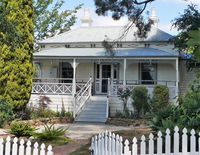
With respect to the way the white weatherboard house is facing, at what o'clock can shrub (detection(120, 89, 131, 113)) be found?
The shrub is roughly at 11 o'clock from the white weatherboard house.

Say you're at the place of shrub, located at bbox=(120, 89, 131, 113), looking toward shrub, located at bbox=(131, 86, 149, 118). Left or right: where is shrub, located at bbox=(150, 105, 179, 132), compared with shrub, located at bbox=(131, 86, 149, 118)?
right

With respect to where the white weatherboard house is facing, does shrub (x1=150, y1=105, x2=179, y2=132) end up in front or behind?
in front

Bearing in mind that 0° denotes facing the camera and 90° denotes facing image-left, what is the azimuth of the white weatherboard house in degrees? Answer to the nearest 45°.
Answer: approximately 0°

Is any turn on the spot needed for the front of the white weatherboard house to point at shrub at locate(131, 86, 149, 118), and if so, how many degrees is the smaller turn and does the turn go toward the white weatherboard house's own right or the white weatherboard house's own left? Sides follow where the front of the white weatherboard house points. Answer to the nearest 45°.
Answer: approximately 45° to the white weatherboard house's own left

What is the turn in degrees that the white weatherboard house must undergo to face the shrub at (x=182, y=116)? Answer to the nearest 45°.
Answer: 0° — it already faces it

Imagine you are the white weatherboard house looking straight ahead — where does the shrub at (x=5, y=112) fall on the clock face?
The shrub is roughly at 1 o'clock from the white weatherboard house.

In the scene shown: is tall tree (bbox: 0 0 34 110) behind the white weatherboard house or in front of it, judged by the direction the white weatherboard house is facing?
in front

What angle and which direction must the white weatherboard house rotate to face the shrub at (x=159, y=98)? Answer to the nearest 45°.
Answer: approximately 45° to its left
